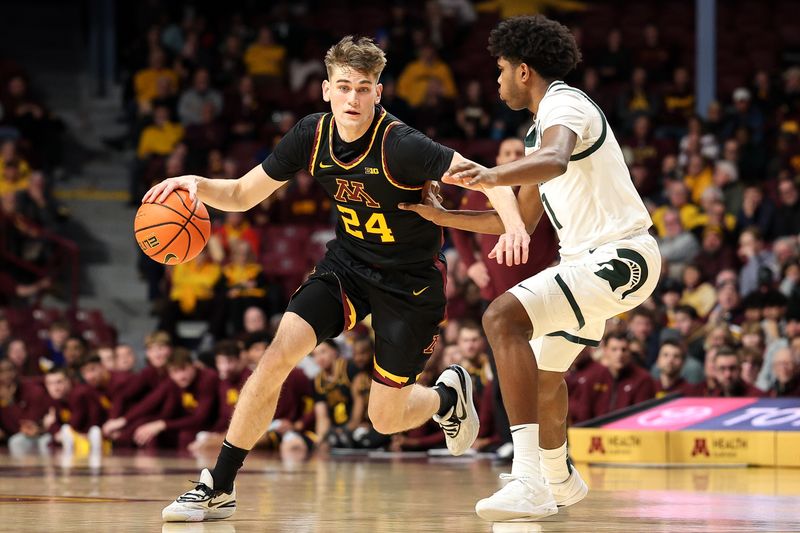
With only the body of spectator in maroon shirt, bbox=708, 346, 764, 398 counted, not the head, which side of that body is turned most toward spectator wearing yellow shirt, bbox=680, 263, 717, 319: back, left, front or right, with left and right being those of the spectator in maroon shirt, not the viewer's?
back

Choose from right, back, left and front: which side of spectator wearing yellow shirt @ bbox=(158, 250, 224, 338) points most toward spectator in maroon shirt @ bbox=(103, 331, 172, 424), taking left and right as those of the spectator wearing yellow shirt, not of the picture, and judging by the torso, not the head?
front

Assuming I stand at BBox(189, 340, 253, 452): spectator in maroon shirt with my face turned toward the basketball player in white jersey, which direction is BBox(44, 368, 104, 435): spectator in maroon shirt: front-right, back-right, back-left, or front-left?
back-right

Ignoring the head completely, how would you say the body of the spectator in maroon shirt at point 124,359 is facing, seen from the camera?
toward the camera

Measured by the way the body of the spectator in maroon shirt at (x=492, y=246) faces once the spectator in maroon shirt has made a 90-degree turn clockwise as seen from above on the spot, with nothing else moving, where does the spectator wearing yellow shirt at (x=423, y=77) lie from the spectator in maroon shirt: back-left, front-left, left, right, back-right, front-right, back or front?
right

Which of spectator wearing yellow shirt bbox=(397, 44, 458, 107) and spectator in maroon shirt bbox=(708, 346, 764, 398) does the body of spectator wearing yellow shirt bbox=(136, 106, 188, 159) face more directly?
the spectator in maroon shirt

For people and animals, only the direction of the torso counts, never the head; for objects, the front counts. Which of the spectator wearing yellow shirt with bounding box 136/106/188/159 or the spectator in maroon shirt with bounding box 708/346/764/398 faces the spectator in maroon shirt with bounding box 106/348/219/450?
the spectator wearing yellow shirt

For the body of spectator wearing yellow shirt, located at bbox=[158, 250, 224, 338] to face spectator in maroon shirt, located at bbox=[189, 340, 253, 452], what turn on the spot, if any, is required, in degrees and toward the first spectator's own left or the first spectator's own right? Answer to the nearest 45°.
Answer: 0° — they already face them

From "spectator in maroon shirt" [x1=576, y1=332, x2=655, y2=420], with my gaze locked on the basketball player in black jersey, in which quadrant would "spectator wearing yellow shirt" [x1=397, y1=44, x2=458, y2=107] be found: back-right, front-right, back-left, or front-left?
back-right

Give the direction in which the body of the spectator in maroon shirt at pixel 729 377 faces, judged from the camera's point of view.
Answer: toward the camera

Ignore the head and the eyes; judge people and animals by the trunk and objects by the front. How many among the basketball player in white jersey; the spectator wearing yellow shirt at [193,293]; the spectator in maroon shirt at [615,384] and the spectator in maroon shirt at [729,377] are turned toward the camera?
3

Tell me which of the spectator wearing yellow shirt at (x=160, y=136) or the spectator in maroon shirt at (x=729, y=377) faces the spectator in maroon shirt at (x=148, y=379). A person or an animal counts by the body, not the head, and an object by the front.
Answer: the spectator wearing yellow shirt

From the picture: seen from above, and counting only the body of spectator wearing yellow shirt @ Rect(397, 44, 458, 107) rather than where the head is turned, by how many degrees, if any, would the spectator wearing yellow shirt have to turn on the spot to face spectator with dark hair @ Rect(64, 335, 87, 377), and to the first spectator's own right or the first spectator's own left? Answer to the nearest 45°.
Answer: approximately 45° to the first spectator's own right

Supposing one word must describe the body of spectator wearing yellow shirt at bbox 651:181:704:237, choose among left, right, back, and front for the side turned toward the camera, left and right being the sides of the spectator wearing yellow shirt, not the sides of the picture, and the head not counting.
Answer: front
